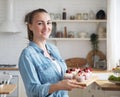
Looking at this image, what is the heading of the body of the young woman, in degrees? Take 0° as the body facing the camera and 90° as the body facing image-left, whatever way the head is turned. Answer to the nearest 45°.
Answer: approximately 315°

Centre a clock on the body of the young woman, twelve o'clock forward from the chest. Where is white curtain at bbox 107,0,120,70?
The white curtain is roughly at 8 o'clock from the young woman.
